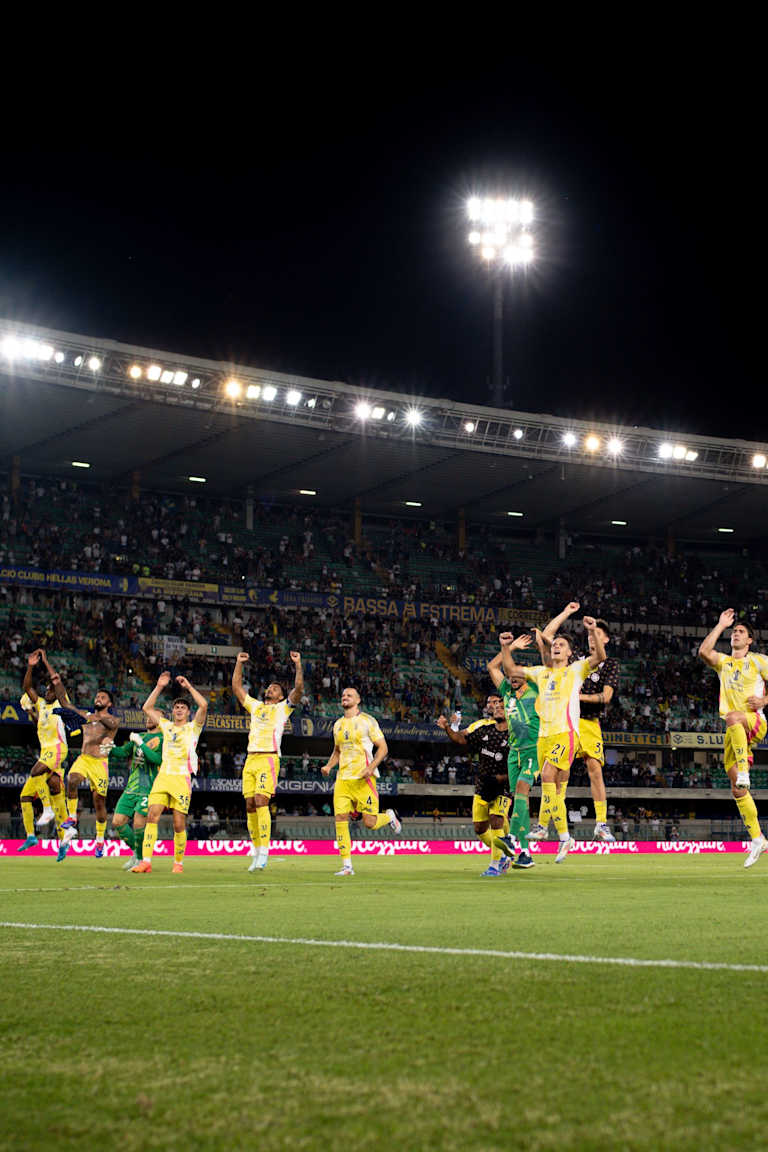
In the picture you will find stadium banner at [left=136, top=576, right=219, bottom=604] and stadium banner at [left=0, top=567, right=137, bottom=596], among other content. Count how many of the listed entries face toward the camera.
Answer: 2

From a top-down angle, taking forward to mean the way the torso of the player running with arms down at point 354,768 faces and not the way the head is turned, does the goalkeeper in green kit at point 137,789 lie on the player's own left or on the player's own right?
on the player's own right

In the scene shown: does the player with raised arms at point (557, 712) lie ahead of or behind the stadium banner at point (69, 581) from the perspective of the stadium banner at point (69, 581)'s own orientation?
ahead

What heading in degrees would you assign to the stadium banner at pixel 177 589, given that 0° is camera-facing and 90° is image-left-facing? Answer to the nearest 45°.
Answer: approximately 0°

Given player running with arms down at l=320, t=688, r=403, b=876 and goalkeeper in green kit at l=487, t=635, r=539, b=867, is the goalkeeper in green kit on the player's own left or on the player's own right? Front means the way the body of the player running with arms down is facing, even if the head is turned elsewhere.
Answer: on the player's own left

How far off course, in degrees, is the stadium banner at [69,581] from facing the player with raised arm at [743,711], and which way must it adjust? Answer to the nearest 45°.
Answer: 0° — it already faces them

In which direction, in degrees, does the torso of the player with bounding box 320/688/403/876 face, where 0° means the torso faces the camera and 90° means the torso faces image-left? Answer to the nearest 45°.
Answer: approximately 45°

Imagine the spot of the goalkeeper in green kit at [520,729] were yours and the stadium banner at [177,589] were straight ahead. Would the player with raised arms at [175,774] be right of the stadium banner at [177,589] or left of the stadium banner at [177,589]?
left

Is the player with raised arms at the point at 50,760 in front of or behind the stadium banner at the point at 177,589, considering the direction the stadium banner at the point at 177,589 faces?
in front
